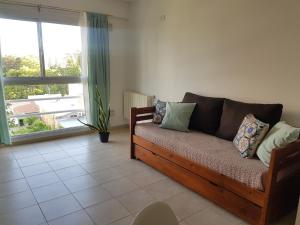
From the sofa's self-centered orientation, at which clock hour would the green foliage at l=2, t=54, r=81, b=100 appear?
The green foliage is roughly at 2 o'clock from the sofa.

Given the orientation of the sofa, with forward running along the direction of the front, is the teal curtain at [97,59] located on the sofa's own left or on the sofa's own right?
on the sofa's own right

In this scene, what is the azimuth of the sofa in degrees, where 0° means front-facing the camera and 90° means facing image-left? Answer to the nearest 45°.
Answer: approximately 45°

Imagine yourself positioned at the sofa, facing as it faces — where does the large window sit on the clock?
The large window is roughly at 2 o'clock from the sofa.

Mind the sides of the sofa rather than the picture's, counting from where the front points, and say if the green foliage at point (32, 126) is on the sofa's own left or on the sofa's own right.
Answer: on the sofa's own right

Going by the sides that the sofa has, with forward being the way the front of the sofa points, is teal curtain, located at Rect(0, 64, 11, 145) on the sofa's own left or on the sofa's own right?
on the sofa's own right

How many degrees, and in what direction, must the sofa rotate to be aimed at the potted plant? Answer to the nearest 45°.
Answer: approximately 90° to its right
